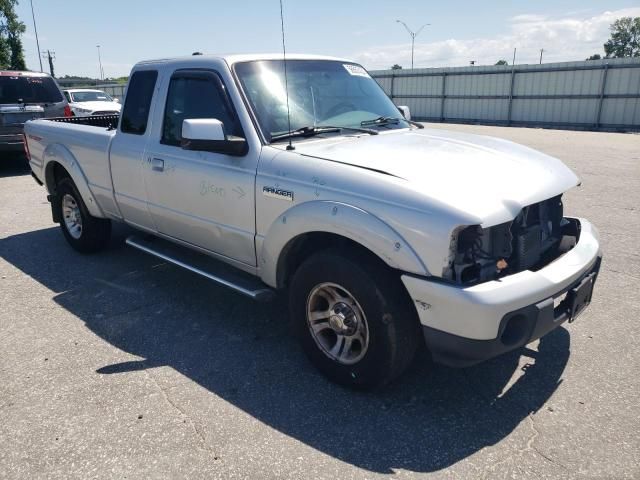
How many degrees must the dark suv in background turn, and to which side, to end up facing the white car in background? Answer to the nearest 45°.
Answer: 0° — it already faces it

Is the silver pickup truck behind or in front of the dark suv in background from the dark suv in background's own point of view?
behind

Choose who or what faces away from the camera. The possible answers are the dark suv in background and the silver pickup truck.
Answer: the dark suv in background

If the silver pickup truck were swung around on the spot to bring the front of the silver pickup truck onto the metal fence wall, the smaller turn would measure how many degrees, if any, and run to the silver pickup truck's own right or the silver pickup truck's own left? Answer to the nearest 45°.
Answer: approximately 90° to the silver pickup truck's own left

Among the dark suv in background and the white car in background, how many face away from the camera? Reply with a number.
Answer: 1

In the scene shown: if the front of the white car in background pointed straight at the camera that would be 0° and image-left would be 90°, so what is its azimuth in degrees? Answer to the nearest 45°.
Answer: approximately 315°

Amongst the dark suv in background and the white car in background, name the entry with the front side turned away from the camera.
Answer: the dark suv in background

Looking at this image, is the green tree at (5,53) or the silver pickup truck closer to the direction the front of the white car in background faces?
the silver pickup truck

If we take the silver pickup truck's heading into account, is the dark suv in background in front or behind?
behind

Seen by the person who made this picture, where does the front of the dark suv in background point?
facing away from the viewer

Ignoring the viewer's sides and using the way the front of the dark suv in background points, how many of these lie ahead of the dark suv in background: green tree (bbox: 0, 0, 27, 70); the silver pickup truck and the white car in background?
2

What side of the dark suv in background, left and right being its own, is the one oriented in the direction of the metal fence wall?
right

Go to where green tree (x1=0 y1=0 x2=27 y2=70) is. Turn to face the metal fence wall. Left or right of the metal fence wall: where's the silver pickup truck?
right

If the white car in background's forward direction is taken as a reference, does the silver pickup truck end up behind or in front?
in front

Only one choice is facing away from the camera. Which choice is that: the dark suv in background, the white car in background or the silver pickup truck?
the dark suv in background
